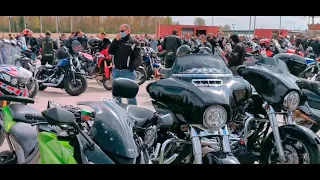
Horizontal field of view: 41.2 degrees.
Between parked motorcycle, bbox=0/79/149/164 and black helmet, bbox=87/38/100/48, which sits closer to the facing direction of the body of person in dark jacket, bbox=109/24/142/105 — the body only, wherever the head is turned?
the parked motorcycle

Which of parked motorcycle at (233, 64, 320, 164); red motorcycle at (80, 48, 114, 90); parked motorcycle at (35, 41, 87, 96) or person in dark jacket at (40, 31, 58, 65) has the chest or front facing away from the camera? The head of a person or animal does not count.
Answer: the person in dark jacket

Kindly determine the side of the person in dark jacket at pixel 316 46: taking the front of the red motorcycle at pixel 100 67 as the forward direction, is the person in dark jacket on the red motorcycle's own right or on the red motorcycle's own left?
on the red motorcycle's own left

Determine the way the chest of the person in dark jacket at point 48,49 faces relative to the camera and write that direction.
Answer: away from the camera

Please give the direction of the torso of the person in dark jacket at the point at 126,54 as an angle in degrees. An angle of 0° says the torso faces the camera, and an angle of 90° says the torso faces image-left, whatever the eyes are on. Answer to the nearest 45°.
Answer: approximately 45°

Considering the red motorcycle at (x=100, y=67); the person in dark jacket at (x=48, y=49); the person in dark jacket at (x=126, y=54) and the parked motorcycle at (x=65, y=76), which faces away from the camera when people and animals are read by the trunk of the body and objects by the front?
the person in dark jacket at (x=48, y=49)

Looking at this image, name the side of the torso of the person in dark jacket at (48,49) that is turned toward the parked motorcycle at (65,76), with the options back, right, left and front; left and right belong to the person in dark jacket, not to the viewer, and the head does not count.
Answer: back

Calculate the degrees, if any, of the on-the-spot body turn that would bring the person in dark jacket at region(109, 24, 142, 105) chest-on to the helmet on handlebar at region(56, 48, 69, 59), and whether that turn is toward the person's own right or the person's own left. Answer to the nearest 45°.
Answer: approximately 90° to the person's own right
